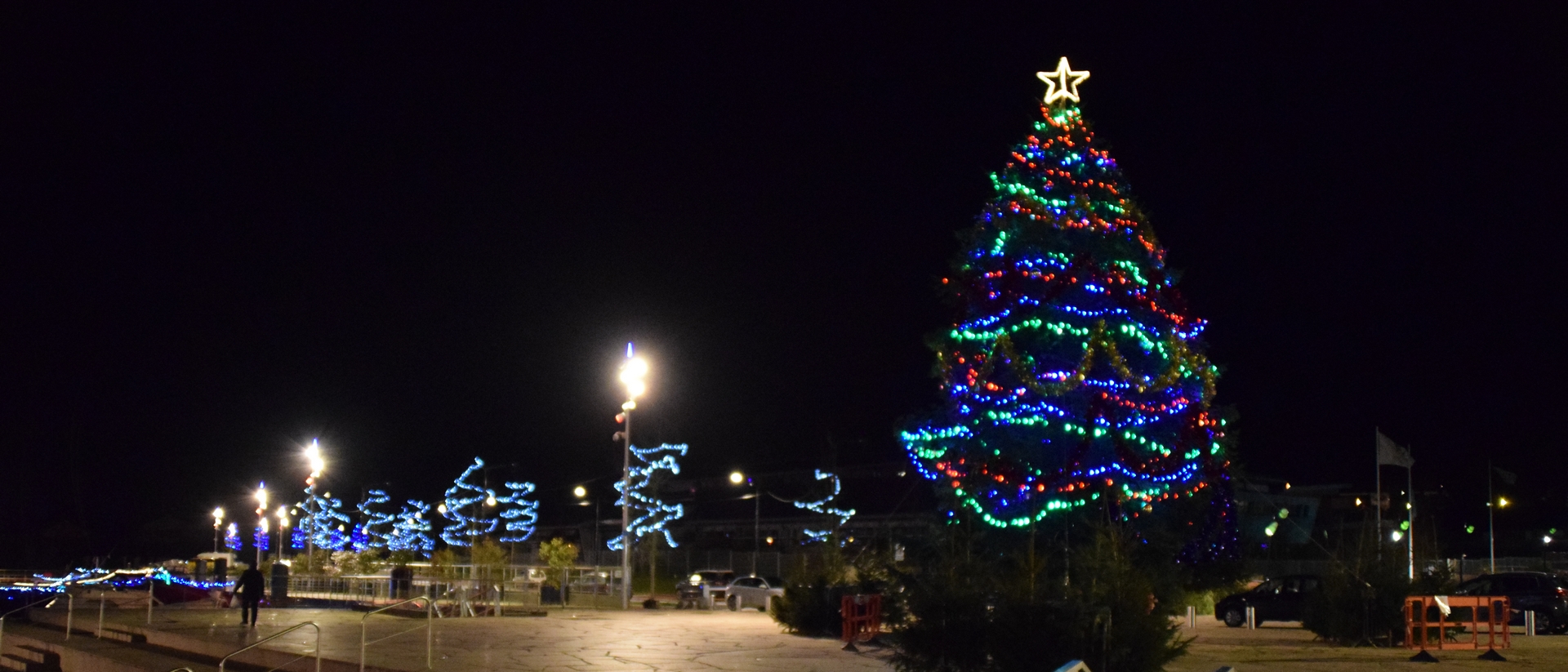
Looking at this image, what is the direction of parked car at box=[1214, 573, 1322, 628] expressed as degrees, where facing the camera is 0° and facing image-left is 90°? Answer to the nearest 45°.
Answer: approximately 90°

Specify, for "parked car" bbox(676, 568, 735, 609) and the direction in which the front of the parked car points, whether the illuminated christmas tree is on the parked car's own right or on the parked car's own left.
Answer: on the parked car's own left

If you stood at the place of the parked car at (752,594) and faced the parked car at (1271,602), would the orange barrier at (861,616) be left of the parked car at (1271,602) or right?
right

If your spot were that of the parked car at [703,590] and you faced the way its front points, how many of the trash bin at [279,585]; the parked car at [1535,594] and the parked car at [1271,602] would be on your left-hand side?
2

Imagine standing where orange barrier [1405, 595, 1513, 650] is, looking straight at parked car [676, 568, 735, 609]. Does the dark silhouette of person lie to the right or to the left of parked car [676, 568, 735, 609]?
left

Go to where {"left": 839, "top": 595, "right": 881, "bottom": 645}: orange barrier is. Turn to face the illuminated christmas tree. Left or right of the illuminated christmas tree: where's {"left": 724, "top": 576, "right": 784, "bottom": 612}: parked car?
left

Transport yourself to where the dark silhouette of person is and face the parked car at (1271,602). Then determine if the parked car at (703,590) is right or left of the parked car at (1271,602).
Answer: left

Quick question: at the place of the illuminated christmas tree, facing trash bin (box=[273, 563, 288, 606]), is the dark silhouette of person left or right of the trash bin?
left
